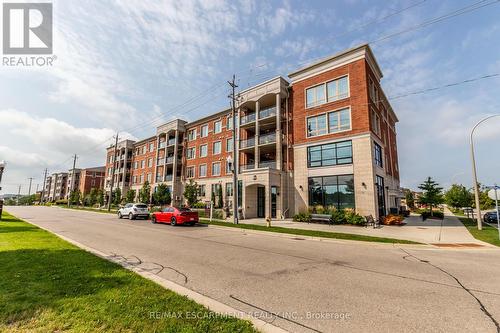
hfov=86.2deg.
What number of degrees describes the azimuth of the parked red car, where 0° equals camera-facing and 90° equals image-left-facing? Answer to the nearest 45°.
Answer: approximately 135°

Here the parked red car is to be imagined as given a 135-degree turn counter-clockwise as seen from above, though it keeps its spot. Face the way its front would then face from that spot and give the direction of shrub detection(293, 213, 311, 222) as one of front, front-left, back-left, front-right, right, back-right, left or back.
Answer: left

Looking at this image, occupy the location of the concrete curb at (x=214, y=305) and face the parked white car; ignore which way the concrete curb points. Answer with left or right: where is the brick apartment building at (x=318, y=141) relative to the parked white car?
right

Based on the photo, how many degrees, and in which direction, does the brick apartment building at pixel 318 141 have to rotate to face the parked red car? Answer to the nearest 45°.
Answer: approximately 45° to its right

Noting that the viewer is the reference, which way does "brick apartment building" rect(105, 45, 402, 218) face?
facing the viewer and to the left of the viewer

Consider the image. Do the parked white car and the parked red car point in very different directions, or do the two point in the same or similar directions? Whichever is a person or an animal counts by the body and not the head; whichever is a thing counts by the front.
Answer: same or similar directions

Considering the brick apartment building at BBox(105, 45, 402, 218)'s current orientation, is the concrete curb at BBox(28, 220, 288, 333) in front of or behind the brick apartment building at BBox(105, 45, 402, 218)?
in front

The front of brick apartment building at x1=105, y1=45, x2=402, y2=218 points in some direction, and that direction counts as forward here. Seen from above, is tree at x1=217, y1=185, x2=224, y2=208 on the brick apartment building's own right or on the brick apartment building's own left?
on the brick apartment building's own right

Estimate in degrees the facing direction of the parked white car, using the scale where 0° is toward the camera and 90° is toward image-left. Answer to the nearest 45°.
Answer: approximately 135°

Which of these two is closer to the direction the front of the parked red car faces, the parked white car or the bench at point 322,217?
the parked white car
